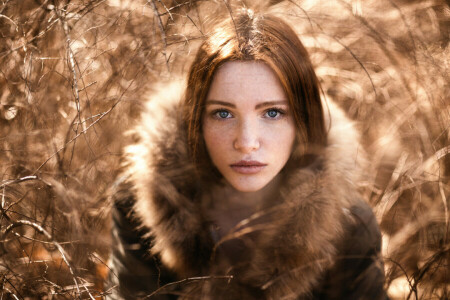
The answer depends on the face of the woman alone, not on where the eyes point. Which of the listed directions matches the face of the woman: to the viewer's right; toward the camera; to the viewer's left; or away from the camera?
toward the camera

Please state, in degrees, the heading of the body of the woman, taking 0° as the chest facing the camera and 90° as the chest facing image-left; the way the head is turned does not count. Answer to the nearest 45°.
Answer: approximately 0°
